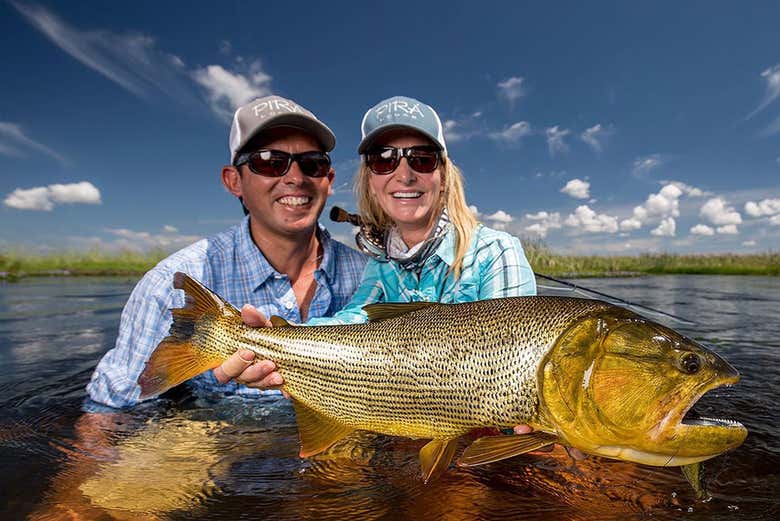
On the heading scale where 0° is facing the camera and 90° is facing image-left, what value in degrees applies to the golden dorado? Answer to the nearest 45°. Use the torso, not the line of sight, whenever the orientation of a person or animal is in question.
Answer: approximately 270°

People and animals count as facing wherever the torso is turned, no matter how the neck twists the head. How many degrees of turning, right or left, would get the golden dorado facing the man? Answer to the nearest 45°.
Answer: approximately 135° to its left

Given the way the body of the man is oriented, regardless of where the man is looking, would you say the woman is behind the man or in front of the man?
in front

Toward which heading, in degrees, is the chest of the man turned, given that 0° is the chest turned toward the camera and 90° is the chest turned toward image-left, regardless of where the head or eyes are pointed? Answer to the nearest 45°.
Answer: approximately 315°
